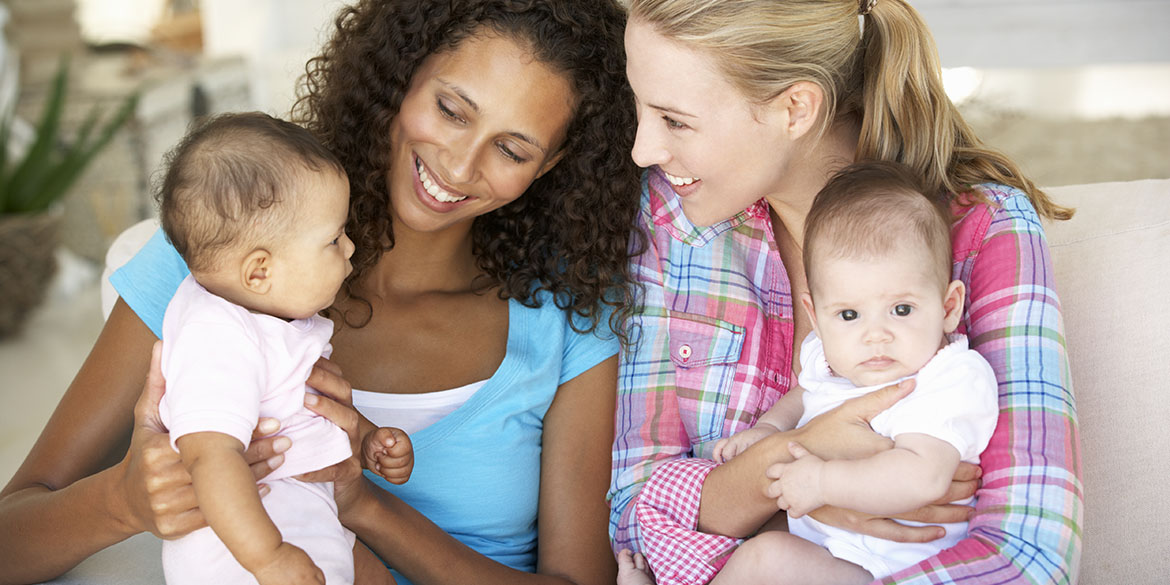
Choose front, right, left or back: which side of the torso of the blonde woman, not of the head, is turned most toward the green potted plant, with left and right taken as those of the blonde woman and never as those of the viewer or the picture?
right

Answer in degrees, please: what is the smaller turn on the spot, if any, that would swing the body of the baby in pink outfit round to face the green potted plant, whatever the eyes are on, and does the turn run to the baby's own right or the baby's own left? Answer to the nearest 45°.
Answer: approximately 90° to the baby's own left

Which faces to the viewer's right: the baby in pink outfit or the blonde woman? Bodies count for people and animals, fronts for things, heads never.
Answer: the baby in pink outfit

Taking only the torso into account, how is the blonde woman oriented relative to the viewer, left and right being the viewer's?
facing the viewer and to the left of the viewer

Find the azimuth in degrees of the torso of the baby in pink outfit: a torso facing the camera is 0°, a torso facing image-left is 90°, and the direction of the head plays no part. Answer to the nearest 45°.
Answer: approximately 270°

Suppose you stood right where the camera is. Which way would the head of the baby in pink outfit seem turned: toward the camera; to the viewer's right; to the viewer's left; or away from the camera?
to the viewer's right

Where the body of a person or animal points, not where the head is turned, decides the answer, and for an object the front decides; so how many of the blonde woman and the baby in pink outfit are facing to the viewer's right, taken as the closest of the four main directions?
1

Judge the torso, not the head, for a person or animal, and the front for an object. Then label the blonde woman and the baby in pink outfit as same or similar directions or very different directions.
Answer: very different directions

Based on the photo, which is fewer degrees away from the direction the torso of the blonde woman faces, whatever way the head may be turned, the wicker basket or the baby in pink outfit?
the baby in pink outfit

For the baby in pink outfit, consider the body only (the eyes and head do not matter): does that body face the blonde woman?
yes

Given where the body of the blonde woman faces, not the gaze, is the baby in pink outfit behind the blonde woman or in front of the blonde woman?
in front

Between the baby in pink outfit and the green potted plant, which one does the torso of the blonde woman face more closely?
the baby in pink outfit
